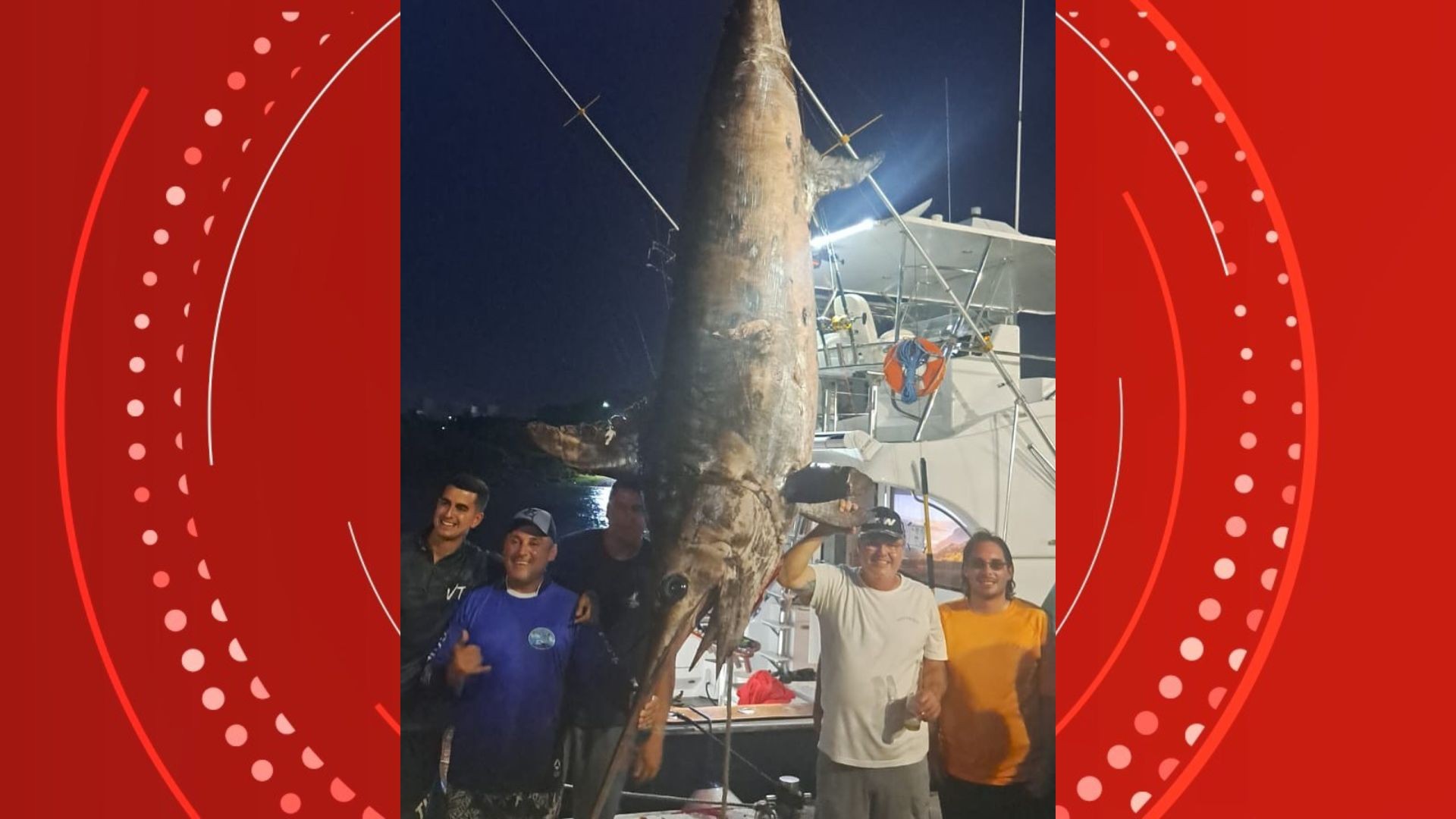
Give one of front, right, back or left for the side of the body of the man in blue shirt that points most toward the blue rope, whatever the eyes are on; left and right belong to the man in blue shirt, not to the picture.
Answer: back

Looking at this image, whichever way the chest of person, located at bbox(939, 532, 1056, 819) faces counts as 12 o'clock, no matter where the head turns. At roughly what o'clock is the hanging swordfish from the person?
The hanging swordfish is roughly at 2 o'clock from the person.

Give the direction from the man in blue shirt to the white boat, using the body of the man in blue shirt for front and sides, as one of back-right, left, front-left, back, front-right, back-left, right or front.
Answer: left

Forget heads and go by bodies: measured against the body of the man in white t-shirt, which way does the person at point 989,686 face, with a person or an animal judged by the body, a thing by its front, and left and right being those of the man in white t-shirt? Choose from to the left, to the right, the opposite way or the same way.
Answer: the same way

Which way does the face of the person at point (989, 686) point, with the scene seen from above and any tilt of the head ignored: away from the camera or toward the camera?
toward the camera

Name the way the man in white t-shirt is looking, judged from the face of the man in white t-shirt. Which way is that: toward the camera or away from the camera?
toward the camera

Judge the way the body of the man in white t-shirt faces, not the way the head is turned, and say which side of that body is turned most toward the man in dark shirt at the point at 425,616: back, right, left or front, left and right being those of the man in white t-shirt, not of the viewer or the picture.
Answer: right

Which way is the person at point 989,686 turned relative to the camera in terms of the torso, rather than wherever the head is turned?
toward the camera

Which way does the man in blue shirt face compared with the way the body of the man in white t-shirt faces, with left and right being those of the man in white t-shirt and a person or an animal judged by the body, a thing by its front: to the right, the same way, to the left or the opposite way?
the same way

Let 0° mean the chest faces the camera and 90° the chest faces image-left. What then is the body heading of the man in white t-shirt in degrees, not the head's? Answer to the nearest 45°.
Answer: approximately 0°

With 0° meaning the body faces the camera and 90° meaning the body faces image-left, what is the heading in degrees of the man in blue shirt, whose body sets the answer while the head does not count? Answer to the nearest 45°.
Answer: approximately 0°

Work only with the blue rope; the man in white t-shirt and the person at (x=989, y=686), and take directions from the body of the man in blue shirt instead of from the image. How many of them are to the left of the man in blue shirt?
3
